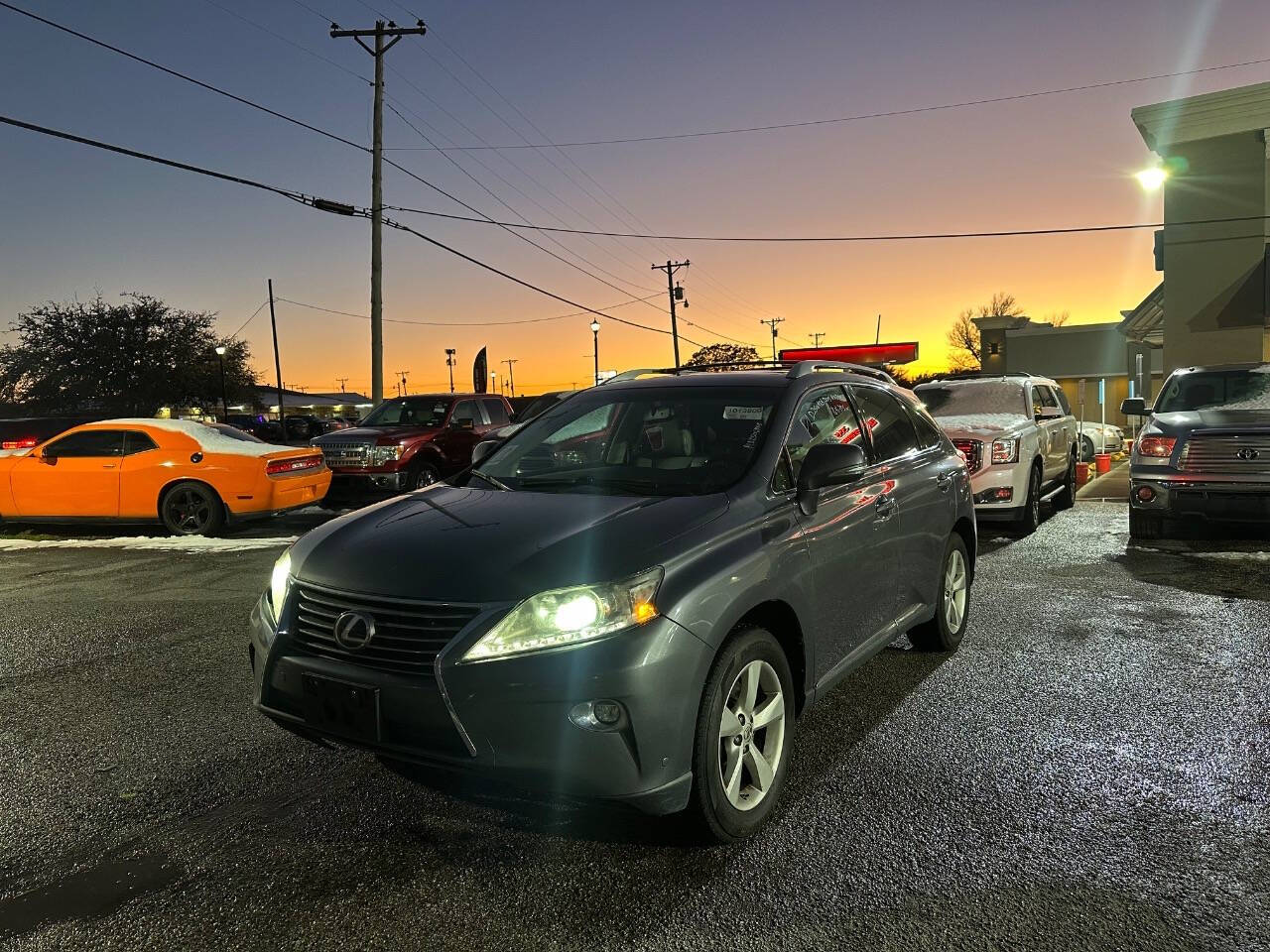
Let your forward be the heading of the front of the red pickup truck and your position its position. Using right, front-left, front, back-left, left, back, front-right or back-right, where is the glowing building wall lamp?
back-left

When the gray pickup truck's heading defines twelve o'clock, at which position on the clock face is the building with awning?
The building with awning is roughly at 6 o'clock from the gray pickup truck.

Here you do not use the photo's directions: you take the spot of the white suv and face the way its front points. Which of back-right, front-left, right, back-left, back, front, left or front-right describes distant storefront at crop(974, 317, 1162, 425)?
back-right

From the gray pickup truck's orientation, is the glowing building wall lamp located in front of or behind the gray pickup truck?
behind

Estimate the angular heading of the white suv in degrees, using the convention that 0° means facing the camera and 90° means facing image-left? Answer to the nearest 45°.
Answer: approximately 45°

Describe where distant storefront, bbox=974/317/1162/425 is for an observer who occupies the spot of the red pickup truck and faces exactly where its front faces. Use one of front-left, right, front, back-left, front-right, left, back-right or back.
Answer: back

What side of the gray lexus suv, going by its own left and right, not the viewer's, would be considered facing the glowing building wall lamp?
back

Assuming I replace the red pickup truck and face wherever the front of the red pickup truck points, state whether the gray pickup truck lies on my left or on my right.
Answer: on my left

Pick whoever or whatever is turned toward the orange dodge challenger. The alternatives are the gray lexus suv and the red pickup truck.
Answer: the red pickup truck

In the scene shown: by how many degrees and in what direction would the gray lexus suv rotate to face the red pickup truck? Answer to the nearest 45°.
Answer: approximately 135° to its right

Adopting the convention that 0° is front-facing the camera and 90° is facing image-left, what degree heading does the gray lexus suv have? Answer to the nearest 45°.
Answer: approximately 45°
